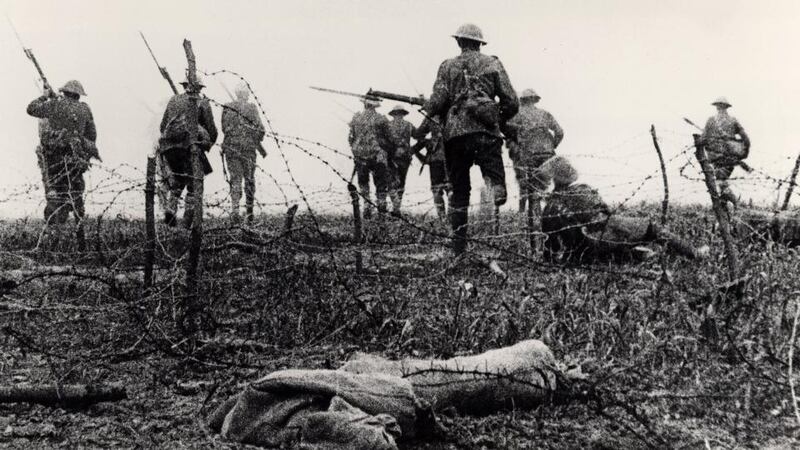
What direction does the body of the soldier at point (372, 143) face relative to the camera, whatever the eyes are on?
away from the camera

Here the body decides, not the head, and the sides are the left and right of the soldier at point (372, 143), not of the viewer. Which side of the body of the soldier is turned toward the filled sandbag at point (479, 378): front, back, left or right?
back

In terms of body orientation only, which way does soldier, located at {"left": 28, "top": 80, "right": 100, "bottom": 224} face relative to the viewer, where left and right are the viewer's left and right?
facing away from the viewer

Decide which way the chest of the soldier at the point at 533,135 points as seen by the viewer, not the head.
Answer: away from the camera

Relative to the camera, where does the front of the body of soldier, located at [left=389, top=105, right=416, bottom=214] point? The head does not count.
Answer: away from the camera

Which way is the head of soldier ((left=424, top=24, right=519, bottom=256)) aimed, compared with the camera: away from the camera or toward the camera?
away from the camera

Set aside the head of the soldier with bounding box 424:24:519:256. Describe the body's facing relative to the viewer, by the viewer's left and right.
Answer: facing away from the viewer

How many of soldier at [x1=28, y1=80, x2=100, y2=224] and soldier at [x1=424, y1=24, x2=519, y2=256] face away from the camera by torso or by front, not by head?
2

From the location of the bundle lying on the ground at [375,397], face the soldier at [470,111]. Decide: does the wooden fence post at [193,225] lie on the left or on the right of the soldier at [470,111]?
left
